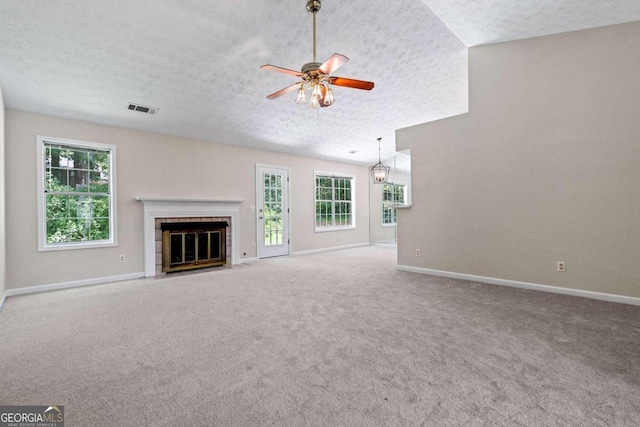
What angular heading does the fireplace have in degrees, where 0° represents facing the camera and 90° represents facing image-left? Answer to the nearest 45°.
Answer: approximately 315°

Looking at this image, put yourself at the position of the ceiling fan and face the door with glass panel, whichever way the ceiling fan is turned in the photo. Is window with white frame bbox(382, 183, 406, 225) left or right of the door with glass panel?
right

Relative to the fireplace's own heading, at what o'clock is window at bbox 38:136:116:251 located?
The window is roughly at 4 o'clock from the fireplace.

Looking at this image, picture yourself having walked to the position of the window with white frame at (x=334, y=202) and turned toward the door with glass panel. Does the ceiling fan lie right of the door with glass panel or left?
left

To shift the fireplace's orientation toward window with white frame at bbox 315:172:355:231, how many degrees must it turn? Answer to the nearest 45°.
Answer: approximately 45° to its left

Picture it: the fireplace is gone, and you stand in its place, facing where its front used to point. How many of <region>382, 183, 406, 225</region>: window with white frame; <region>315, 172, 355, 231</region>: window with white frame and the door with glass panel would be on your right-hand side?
0

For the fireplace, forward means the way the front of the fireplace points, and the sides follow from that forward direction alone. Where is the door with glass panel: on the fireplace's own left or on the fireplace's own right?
on the fireplace's own left

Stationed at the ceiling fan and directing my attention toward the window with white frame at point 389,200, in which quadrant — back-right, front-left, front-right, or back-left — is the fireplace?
front-left

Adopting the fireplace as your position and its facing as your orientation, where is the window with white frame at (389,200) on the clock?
The window with white frame is roughly at 10 o'clock from the fireplace.
